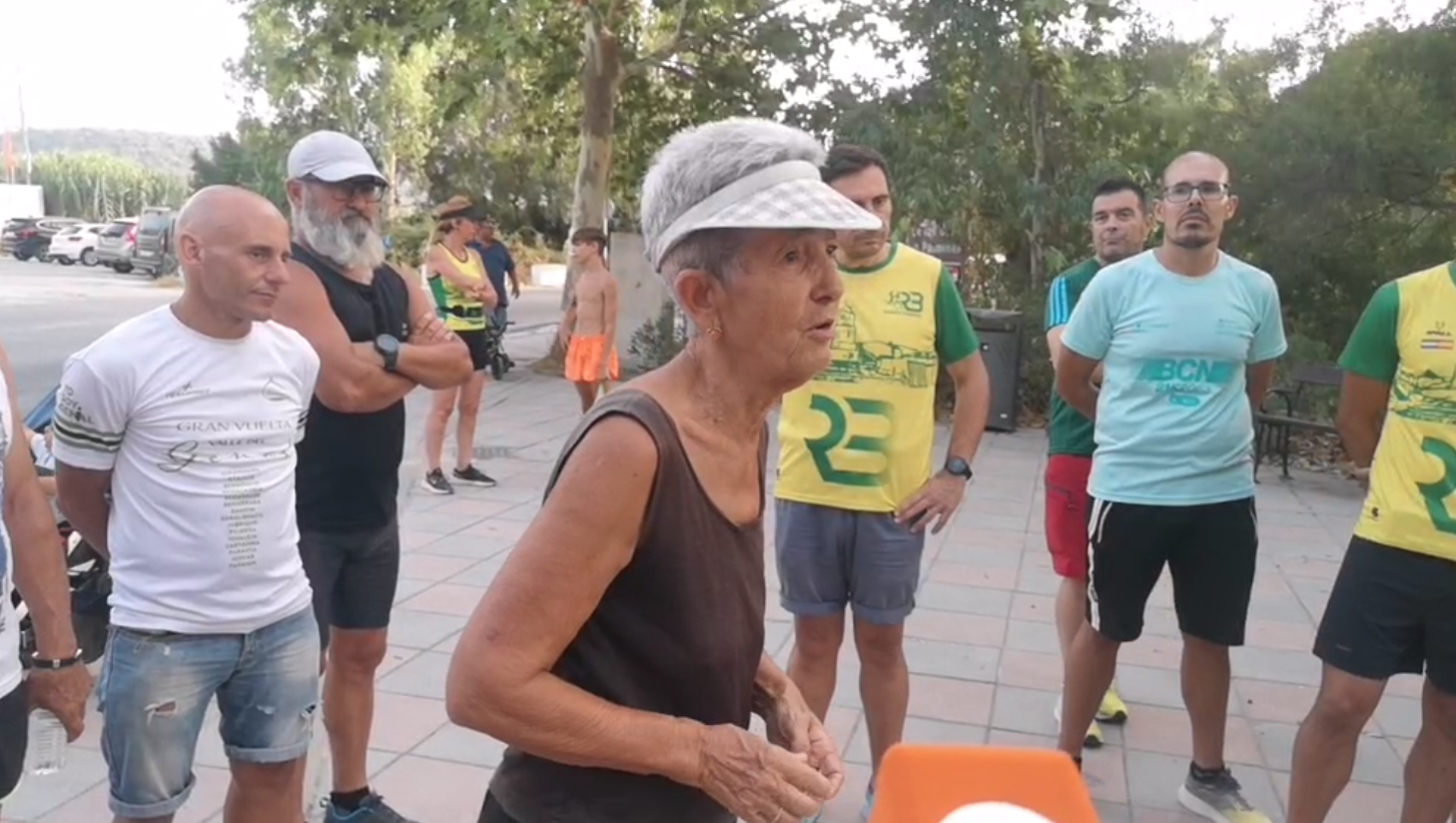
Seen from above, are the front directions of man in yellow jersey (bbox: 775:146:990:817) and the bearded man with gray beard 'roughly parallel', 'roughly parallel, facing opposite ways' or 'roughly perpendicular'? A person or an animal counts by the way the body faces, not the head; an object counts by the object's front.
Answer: roughly perpendicular

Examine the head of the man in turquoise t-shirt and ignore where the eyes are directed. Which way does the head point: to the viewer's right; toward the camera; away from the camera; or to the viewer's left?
toward the camera

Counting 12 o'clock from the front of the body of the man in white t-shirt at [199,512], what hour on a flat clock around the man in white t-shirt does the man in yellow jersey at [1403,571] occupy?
The man in yellow jersey is roughly at 11 o'clock from the man in white t-shirt.

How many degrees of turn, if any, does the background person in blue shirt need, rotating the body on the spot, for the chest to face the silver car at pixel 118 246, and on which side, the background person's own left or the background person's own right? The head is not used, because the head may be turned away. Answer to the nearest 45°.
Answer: approximately 90° to the background person's own right

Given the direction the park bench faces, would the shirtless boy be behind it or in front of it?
in front

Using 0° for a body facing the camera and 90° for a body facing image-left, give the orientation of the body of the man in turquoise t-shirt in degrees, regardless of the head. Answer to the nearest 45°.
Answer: approximately 0°

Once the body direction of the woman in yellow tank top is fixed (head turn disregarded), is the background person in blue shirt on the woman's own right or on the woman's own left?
on the woman's own left

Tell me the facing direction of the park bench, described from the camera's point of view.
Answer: facing the viewer and to the left of the viewer

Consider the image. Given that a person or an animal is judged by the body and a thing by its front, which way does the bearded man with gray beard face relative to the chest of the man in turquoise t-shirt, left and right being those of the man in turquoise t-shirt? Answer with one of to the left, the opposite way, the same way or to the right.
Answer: to the left

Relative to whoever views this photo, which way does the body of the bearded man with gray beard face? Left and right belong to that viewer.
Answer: facing the viewer and to the right of the viewer

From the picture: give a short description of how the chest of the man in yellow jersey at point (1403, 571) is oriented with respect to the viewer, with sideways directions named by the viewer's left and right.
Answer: facing the viewer

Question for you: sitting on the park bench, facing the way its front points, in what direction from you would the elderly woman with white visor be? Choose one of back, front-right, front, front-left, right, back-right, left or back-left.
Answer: front-left

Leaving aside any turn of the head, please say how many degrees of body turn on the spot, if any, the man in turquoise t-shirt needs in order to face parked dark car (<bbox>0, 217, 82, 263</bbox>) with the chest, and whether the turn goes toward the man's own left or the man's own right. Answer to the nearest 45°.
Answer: approximately 135° to the man's own right

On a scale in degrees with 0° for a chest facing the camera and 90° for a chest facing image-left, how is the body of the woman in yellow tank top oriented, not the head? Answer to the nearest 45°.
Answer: approximately 315°

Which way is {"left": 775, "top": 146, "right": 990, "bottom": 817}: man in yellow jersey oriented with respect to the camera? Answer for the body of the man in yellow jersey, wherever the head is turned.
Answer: toward the camera

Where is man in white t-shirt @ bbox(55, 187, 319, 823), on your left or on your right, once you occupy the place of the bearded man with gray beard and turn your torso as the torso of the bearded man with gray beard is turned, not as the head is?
on your right

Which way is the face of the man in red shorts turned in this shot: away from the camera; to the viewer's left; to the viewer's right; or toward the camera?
toward the camera

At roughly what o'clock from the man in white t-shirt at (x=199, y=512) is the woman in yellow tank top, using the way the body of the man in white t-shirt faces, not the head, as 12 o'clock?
The woman in yellow tank top is roughly at 8 o'clock from the man in white t-shirt.
